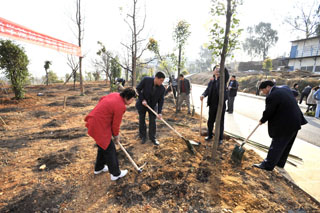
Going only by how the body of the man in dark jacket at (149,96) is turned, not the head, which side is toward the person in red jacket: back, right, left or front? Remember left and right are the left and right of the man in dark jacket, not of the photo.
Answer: right

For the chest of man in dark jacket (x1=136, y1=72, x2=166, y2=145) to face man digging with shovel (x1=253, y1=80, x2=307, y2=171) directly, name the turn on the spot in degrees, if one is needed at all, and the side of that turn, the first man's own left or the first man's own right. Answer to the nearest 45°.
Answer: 0° — they already face them

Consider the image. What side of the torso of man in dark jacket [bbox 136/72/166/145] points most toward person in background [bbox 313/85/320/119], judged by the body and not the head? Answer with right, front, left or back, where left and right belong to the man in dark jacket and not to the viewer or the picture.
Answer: left

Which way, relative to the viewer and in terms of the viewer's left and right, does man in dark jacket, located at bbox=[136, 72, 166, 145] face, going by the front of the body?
facing the viewer and to the right of the viewer

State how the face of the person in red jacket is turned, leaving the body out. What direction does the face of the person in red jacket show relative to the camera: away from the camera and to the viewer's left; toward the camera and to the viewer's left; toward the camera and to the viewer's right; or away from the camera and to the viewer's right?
toward the camera and to the viewer's right

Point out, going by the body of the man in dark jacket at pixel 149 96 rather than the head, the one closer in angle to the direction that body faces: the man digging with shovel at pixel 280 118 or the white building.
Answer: the man digging with shovel

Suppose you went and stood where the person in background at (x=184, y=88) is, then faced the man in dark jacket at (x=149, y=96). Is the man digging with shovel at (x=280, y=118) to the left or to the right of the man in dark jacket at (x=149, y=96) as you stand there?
left

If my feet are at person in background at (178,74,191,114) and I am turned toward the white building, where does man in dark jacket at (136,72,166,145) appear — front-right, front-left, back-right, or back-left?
back-right

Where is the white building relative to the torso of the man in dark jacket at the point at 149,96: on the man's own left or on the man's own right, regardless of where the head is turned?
on the man's own left

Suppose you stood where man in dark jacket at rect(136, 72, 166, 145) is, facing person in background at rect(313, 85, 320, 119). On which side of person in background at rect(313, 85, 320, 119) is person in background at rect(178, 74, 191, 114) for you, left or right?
left
